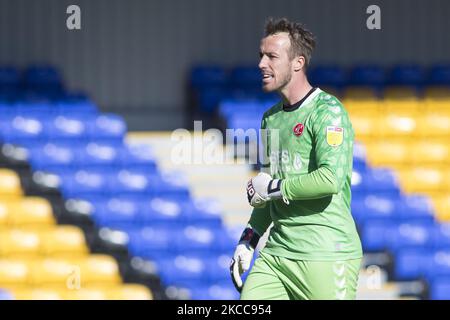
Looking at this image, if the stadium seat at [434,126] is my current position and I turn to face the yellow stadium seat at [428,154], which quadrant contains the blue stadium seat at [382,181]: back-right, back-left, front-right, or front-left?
front-right

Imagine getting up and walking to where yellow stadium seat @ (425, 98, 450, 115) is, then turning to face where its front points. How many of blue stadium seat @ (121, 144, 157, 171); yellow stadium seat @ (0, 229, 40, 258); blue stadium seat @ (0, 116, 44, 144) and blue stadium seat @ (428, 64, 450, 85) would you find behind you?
1

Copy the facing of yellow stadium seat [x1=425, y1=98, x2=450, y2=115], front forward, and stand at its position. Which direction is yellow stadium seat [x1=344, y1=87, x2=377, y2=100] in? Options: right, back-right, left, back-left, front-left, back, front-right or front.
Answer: right

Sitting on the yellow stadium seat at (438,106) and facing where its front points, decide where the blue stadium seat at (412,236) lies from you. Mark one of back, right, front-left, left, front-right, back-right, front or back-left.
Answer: front

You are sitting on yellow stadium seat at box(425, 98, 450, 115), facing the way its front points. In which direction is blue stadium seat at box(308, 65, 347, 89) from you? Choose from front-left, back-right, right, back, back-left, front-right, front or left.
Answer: right

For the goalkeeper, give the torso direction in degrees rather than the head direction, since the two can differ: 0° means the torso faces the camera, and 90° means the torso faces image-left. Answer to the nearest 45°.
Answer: approximately 45°

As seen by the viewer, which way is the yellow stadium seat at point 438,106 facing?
toward the camera

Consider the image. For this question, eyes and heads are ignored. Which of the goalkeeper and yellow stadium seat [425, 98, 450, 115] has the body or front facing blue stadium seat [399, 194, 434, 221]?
the yellow stadium seat

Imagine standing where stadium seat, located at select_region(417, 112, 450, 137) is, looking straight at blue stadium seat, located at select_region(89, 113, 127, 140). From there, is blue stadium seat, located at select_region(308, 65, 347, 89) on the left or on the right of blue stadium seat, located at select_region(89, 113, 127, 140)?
right

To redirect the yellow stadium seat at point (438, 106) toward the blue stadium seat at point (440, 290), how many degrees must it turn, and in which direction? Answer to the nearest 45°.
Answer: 0° — it already faces it

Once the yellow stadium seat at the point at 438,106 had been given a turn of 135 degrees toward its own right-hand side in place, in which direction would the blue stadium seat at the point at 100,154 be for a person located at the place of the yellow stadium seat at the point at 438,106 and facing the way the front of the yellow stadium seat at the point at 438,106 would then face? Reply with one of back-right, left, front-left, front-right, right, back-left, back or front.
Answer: left

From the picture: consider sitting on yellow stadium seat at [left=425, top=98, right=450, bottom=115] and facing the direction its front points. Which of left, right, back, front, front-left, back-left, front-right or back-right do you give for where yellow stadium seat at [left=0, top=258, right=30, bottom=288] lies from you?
front-right

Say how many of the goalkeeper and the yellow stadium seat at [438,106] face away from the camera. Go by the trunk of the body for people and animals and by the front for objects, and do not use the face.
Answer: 0

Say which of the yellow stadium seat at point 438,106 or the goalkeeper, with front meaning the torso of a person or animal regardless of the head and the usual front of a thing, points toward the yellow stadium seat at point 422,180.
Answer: the yellow stadium seat at point 438,106

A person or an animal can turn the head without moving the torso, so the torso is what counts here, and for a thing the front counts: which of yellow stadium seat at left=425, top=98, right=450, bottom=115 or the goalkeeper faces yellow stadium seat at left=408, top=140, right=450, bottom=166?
yellow stadium seat at left=425, top=98, right=450, bottom=115

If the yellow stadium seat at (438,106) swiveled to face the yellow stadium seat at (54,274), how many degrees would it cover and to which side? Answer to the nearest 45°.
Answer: approximately 45° to its right

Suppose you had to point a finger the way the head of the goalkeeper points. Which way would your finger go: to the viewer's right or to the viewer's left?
to the viewer's left

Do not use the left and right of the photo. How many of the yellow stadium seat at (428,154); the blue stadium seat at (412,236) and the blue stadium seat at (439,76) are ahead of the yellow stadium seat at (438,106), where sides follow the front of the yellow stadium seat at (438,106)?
2

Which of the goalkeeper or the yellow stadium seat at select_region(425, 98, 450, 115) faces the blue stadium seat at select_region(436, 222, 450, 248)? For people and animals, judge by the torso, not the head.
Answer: the yellow stadium seat

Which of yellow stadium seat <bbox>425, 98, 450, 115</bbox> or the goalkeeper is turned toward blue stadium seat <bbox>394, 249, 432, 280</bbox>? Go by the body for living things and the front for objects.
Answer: the yellow stadium seat
